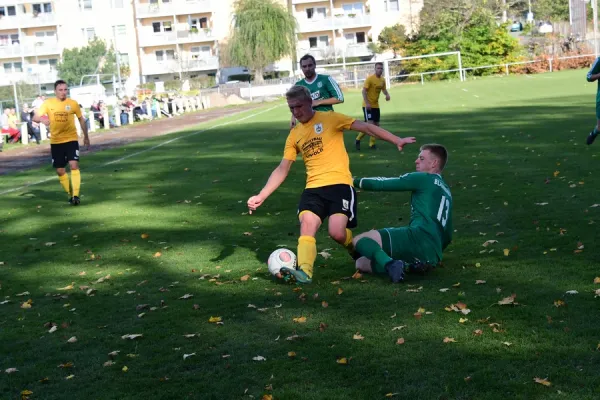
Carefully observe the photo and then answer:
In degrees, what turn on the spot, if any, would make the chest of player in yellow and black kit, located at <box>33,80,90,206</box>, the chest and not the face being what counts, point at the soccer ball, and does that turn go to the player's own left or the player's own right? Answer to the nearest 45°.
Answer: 0° — they already face it

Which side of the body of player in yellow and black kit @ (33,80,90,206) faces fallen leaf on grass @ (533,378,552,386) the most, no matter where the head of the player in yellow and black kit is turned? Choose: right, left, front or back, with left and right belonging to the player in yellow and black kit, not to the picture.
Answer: front

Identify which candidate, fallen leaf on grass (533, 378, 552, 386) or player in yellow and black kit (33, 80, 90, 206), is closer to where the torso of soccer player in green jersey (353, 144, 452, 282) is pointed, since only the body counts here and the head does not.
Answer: the player in yellow and black kit

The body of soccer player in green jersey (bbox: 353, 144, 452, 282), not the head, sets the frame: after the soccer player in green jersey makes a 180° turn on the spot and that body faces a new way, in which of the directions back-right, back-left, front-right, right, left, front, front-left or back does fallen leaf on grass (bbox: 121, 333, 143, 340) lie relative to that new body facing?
back-right

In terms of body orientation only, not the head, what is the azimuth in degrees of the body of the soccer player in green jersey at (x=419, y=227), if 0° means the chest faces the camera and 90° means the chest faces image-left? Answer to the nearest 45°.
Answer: approximately 90°

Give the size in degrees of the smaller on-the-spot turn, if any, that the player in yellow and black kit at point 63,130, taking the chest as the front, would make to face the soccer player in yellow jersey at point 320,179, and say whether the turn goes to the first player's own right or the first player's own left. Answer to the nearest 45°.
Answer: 0° — they already face them

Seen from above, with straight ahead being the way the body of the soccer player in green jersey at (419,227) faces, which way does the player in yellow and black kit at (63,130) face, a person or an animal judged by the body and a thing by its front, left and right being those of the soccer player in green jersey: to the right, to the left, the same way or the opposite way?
to the left

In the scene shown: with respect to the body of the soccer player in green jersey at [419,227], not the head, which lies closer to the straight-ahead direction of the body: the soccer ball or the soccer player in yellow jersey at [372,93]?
the soccer ball

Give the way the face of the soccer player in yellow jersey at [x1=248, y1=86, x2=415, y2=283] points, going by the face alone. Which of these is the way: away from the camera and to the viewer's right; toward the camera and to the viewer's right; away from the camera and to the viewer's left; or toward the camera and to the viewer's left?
toward the camera and to the viewer's left

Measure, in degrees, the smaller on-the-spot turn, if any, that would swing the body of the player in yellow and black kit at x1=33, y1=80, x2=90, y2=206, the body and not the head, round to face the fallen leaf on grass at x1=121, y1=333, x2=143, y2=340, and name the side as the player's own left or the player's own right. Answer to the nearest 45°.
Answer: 0° — they already face it

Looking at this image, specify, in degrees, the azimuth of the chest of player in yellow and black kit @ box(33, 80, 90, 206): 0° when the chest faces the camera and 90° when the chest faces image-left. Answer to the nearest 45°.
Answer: approximately 0°

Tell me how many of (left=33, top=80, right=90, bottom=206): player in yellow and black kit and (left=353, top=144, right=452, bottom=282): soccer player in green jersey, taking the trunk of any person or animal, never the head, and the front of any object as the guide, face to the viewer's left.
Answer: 1

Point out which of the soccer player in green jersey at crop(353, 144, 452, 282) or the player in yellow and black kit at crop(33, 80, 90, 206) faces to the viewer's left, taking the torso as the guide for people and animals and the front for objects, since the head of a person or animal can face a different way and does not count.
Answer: the soccer player in green jersey

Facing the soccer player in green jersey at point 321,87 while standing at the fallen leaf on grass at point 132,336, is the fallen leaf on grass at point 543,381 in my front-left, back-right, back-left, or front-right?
back-right

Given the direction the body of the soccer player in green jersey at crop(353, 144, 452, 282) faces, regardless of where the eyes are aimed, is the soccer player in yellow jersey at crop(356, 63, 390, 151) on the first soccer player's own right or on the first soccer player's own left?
on the first soccer player's own right
